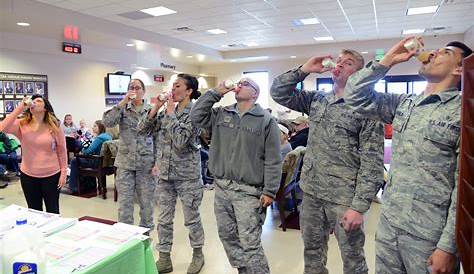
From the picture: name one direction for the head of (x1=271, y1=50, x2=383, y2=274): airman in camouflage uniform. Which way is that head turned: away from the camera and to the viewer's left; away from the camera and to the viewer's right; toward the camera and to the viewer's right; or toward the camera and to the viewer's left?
toward the camera and to the viewer's left

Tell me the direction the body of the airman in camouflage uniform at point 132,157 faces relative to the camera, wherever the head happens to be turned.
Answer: toward the camera

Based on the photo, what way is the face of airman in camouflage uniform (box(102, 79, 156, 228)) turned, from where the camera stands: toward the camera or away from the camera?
toward the camera

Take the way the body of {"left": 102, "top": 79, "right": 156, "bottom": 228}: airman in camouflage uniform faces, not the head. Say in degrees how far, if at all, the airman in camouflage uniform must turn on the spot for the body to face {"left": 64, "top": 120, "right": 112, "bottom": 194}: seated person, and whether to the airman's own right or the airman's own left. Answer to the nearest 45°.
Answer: approximately 180°

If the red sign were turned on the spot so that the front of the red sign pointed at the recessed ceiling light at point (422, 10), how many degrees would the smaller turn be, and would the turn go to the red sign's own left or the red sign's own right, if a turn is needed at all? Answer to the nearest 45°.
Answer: approximately 45° to the red sign's own left

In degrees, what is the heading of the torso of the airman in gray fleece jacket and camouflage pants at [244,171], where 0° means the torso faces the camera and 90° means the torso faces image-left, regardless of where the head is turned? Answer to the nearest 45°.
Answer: approximately 45°

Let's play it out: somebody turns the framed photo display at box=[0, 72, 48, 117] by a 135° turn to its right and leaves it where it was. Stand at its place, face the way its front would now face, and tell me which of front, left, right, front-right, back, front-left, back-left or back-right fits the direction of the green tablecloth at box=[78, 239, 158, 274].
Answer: back-left

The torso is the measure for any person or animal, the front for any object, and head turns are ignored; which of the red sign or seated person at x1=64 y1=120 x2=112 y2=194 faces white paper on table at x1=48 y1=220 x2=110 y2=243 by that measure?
the red sign

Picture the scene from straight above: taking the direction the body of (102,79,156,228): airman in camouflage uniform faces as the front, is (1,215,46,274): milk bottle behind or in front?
in front

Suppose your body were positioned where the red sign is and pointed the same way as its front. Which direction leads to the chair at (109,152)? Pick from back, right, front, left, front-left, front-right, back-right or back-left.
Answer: front

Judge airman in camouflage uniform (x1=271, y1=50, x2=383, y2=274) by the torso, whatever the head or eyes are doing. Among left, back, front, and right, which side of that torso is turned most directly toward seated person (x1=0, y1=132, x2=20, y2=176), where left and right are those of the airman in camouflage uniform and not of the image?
right

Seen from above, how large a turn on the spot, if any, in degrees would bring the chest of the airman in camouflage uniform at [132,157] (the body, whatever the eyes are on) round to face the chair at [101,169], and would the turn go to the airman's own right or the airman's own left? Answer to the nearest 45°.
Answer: approximately 180°

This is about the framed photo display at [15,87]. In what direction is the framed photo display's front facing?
toward the camera
